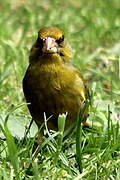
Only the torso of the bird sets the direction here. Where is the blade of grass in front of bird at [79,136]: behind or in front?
in front

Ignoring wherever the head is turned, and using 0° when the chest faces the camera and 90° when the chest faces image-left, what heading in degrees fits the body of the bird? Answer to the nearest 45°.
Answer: approximately 0°
